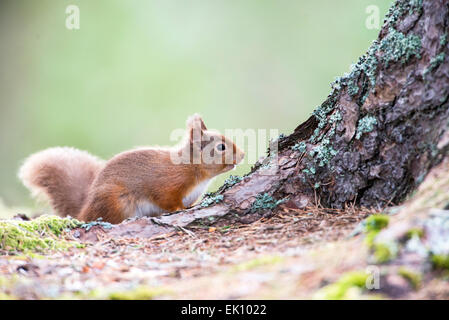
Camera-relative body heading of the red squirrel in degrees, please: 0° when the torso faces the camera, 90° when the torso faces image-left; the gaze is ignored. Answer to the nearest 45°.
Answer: approximately 270°
